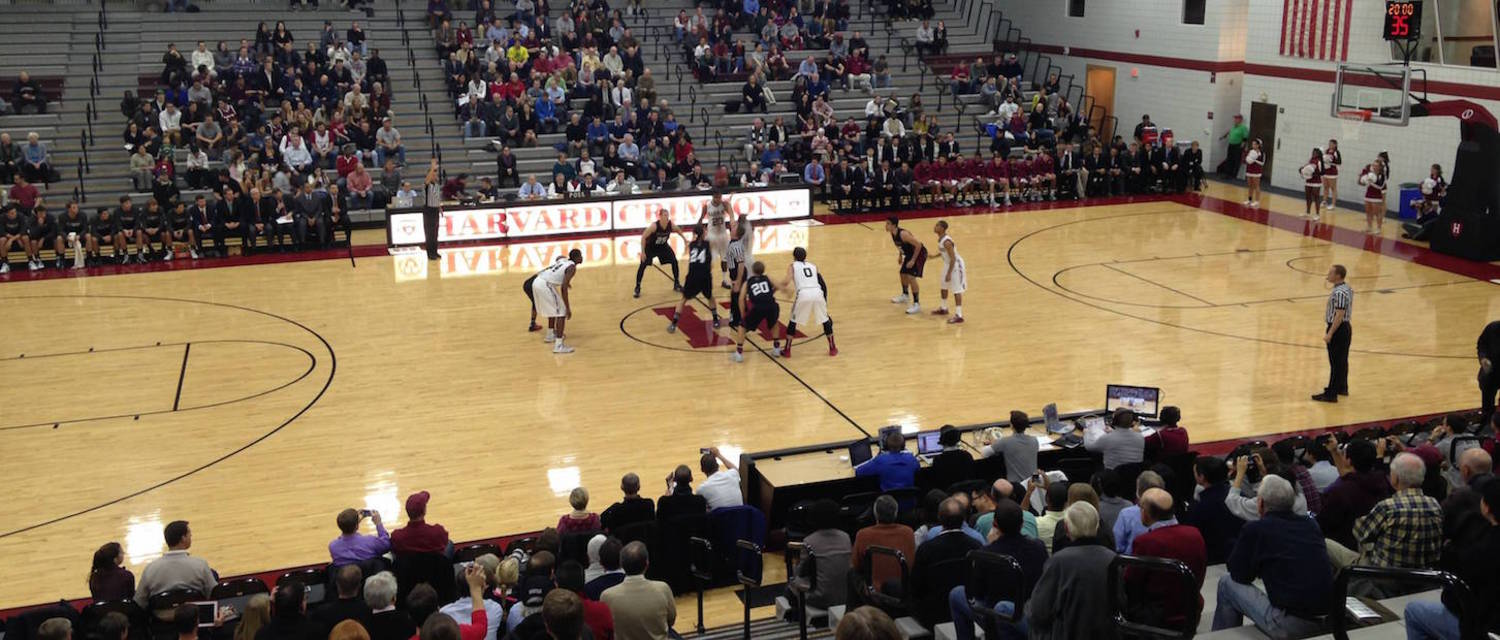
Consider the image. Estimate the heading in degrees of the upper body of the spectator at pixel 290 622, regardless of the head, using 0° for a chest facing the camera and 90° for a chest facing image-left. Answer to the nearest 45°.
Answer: approximately 180°

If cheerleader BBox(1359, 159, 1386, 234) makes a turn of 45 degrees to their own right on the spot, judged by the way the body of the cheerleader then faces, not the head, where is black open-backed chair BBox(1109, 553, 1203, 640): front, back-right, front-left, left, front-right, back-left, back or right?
left

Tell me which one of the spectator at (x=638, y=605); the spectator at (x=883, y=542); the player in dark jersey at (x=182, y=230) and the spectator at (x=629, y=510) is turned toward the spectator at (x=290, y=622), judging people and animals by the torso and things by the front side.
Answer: the player in dark jersey

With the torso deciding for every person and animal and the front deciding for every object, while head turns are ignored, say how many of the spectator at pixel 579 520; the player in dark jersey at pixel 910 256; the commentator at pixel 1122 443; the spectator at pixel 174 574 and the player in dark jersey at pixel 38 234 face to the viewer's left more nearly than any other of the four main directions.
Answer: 1

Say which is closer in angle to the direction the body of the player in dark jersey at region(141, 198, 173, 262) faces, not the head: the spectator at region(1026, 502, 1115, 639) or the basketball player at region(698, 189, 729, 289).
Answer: the spectator

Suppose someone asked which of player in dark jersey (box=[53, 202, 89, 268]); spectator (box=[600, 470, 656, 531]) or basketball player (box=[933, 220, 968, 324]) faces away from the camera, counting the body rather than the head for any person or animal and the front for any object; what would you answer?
the spectator

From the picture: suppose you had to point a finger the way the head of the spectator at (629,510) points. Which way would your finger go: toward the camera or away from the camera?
away from the camera

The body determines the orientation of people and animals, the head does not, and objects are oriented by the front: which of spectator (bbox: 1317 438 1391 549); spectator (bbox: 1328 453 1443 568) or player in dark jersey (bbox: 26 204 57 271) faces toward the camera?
the player in dark jersey

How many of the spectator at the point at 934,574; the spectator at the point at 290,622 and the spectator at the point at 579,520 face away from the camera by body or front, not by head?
3

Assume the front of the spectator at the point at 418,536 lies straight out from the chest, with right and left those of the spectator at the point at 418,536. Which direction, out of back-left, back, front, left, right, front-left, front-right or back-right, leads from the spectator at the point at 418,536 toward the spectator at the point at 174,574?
left

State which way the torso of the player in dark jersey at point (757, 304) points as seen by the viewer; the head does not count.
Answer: away from the camera

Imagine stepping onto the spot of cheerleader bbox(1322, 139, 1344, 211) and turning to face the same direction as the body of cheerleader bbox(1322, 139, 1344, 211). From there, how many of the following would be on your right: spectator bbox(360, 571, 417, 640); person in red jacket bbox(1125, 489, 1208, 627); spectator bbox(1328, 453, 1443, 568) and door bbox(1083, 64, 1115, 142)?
1

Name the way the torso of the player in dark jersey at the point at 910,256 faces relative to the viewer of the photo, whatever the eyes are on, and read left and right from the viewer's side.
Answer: facing to the left of the viewer

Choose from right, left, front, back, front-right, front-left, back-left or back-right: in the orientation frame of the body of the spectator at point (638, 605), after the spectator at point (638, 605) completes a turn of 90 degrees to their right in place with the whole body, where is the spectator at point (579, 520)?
left

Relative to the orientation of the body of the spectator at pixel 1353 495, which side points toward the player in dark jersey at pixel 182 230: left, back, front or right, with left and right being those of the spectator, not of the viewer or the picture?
front

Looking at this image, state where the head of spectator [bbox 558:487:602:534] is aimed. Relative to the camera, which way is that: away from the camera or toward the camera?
away from the camera

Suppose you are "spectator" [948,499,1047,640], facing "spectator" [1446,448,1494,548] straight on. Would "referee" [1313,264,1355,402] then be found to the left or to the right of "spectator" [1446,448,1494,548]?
left

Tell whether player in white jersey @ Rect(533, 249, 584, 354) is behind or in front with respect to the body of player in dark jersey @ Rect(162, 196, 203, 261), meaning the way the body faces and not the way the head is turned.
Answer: in front

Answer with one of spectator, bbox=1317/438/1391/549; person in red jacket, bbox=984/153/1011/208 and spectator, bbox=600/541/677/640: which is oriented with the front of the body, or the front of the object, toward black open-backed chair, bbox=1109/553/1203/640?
the person in red jacket
